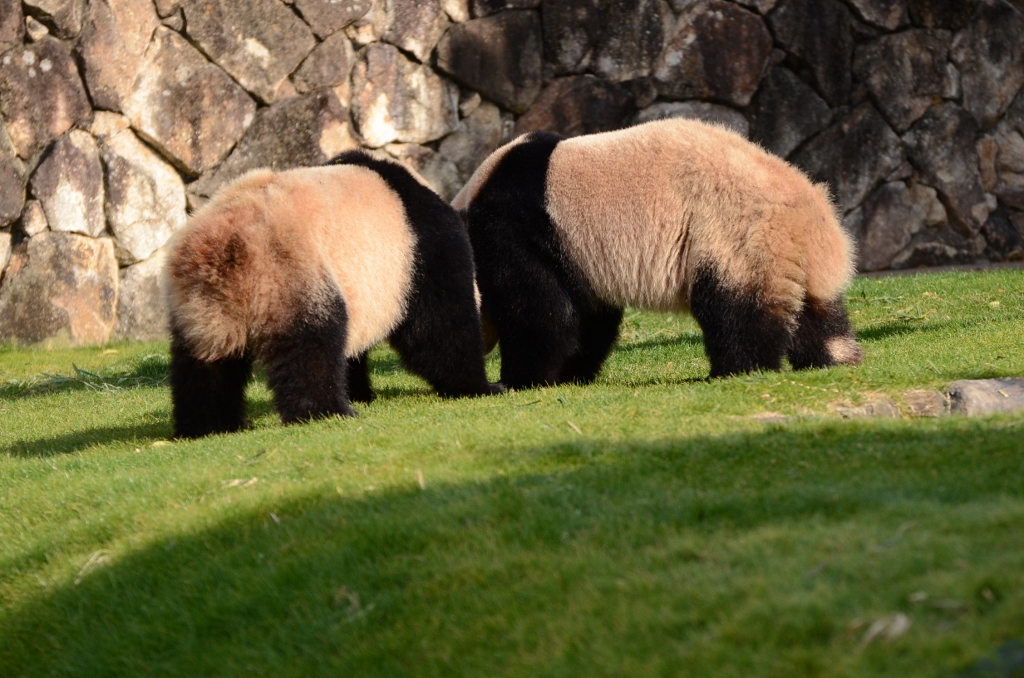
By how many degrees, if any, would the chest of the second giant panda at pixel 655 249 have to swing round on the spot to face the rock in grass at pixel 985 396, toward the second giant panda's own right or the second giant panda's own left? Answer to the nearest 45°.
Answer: approximately 135° to the second giant panda's own left

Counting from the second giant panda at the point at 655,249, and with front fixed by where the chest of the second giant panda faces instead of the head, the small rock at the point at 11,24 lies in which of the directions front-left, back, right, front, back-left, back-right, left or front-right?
front-right

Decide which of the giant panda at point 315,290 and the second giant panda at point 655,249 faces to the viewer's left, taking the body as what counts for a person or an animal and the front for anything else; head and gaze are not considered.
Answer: the second giant panda

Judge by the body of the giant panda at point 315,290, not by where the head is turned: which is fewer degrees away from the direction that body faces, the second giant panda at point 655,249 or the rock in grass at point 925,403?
the second giant panda

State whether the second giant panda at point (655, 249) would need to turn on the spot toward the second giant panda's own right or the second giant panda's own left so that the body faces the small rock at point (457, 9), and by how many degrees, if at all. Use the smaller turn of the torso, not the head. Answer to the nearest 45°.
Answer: approximately 90° to the second giant panda's own right

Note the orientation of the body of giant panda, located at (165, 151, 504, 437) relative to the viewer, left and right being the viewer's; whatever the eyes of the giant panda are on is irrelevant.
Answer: facing away from the viewer and to the right of the viewer

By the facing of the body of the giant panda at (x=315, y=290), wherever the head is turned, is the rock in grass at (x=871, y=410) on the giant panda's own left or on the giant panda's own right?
on the giant panda's own right

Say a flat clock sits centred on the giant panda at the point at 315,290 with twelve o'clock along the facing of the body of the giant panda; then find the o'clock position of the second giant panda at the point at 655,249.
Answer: The second giant panda is roughly at 1 o'clock from the giant panda.

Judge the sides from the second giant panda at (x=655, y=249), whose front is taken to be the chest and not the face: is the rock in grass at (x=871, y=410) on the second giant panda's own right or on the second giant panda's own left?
on the second giant panda's own left

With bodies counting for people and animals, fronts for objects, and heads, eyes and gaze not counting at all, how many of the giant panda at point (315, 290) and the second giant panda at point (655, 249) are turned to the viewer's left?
1

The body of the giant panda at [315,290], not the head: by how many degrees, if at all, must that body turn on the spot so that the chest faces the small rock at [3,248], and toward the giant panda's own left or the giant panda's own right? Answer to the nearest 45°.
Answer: approximately 90° to the giant panda's own left

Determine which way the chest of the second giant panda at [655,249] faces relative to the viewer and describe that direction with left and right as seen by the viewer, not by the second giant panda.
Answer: facing to the left of the viewer

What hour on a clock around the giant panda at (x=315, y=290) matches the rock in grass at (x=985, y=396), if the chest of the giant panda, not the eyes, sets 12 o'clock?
The rock in grass is roughly at 2 o'clock from the giant panda.
